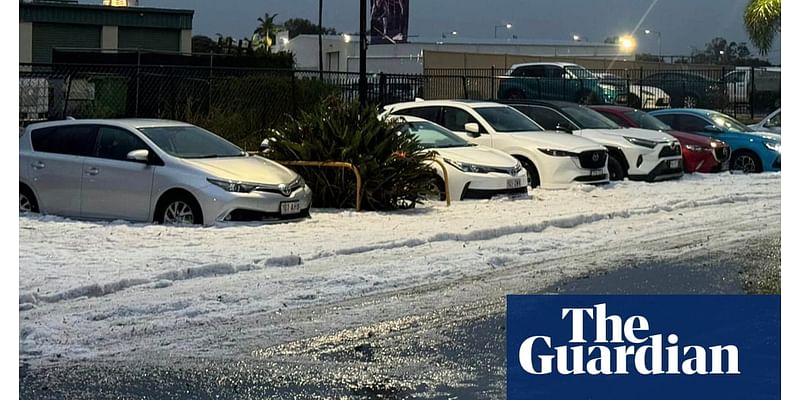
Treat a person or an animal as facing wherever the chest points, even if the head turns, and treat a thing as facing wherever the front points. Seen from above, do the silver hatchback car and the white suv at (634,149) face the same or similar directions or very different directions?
same or similar directions

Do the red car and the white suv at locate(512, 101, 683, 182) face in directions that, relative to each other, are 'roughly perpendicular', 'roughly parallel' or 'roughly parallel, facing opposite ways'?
roughly parallel

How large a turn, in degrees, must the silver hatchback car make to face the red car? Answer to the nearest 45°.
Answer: approximately 90° to its left

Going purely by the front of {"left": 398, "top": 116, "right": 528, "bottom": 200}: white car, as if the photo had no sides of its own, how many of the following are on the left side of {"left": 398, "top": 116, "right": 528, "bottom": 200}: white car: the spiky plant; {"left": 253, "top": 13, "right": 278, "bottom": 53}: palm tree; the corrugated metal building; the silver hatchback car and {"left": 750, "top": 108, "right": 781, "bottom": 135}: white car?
1

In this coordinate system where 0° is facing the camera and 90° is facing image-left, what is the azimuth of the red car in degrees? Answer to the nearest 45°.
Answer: approximately 315°

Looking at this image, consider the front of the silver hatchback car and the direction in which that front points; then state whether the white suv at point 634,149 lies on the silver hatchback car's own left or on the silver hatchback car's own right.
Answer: on the silver hatchback car's own left

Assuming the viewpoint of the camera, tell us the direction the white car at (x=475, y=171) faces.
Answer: facing the viewer and to the right of the viewer

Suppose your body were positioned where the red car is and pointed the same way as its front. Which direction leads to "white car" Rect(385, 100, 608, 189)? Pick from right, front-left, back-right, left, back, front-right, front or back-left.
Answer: right
